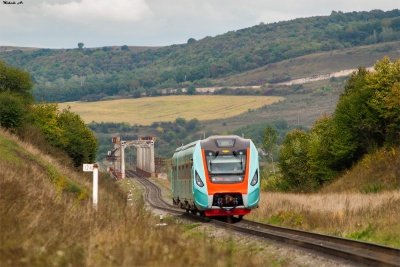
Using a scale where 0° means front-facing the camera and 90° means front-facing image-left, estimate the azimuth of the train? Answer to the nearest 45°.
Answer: approximately 0°
